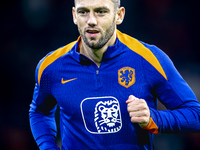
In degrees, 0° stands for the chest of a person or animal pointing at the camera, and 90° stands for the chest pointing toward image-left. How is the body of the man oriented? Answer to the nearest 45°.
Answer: approximately 0°
